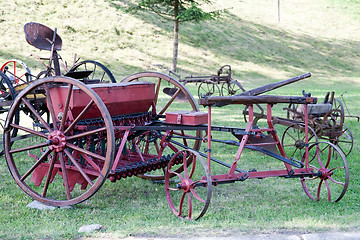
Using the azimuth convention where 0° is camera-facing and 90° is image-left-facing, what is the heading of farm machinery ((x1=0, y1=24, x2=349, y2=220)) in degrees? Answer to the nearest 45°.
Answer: approximately 315°
